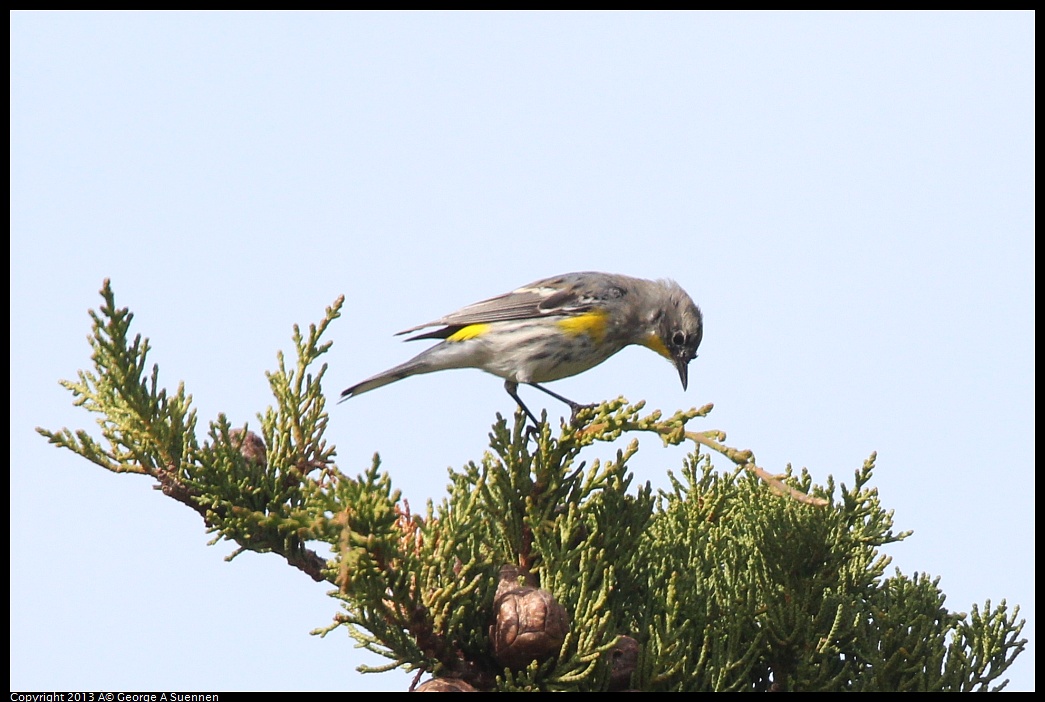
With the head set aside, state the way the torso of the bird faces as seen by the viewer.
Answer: to the viewer's right
